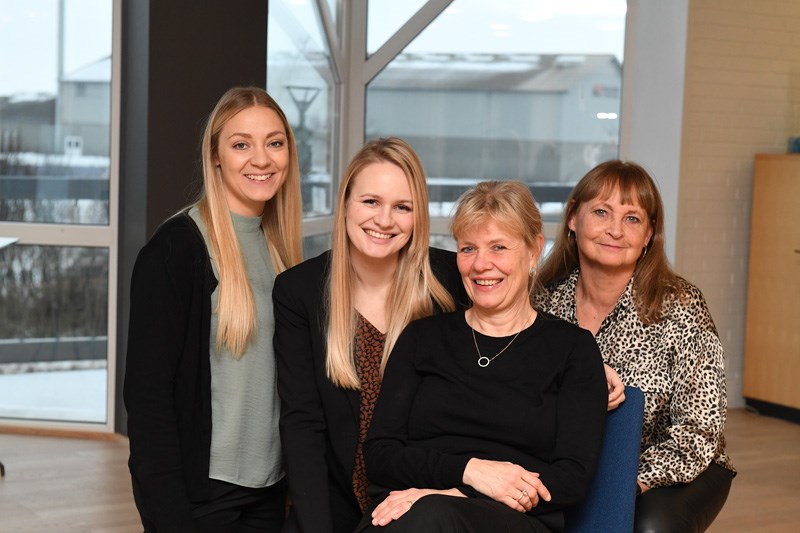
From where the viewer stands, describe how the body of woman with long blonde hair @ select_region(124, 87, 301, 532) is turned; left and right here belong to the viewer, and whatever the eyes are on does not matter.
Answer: facing the viewer and to the right of the viewer

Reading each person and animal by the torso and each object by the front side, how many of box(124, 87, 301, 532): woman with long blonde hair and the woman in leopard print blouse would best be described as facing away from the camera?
0

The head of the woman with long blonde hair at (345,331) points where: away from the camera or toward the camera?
toward the camera

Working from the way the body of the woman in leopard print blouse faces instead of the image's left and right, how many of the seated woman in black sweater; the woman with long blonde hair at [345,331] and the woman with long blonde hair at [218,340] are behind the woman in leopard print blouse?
0

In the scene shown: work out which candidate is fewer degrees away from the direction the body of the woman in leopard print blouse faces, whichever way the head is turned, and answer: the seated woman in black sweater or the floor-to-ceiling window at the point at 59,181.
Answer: the seated woman in black sweater

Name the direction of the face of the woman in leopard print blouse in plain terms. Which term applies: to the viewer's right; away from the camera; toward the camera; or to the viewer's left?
toward the camera

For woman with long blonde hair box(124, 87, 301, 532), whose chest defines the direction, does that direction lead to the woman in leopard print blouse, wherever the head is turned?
no

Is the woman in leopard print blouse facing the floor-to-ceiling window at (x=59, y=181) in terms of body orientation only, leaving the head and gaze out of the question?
no

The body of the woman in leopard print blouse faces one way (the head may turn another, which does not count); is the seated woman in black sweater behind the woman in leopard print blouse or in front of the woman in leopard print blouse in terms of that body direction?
in front

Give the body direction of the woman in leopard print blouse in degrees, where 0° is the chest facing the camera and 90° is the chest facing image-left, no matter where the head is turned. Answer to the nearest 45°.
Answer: approximately 45°

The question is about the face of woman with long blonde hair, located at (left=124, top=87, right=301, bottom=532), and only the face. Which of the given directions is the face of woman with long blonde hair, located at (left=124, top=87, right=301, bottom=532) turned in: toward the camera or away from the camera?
toward the camera
